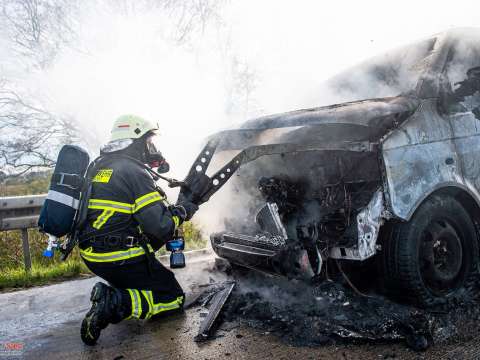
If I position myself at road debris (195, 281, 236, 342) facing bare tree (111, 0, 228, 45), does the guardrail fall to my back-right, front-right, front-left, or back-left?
front-left

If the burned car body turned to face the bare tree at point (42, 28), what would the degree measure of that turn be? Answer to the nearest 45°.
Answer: approximately 90° to its right

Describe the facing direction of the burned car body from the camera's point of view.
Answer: facing the viewer and to the left of the viewer

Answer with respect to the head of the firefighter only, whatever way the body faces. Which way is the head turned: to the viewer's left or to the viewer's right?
to the viewer's right

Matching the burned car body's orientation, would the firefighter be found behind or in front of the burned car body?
in front

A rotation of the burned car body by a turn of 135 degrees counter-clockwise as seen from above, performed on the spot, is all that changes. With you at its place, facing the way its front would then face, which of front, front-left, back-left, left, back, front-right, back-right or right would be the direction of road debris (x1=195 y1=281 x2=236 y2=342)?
back

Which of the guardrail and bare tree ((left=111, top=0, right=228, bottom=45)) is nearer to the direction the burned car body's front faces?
the guardrail

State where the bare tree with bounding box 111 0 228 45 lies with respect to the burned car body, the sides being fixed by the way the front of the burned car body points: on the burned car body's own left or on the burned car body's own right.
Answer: on the burned car body's own right

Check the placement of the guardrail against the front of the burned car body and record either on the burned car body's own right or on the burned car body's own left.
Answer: on the burned car body's own right
